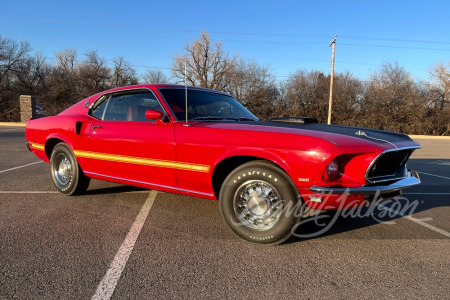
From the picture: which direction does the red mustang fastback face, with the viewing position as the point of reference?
facing the viewer and to the right of the viewer

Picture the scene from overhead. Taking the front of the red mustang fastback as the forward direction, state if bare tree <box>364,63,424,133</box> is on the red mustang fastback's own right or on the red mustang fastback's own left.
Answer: on the red mustang fastback's own left

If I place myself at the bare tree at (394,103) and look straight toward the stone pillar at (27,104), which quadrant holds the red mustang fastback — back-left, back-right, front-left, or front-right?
front-left

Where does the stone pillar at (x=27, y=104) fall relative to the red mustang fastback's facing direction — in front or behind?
behind

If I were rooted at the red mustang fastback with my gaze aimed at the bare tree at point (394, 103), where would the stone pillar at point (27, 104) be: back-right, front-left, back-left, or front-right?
front-left
